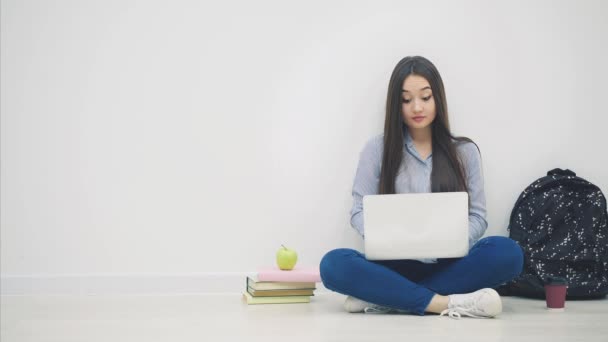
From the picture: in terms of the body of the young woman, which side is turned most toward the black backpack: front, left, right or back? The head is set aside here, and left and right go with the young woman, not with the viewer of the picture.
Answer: left

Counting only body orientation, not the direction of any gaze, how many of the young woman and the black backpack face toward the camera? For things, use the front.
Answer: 2

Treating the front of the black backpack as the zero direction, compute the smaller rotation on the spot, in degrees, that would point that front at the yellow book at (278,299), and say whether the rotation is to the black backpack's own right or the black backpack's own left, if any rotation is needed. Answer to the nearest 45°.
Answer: approximately 45° to the black backpack's own right

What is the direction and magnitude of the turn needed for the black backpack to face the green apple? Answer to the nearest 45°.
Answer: approximately 45° to its right

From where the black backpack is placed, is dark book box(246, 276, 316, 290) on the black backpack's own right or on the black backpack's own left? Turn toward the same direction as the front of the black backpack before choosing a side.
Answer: on the black backpack's own right

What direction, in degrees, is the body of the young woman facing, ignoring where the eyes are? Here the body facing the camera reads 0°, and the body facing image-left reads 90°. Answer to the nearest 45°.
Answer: approximately 0°

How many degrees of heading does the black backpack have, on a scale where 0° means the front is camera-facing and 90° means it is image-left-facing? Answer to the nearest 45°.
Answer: approximately 0°

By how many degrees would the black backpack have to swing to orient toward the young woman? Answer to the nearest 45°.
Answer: approximately 45° to its right
